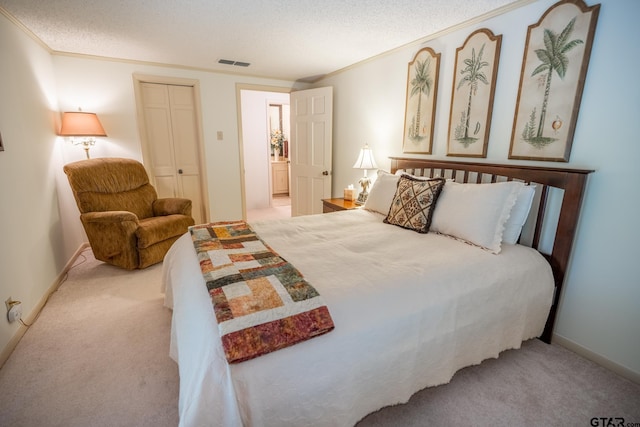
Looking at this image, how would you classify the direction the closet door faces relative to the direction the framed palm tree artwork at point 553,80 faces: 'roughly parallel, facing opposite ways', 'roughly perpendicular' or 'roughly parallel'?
roughly perpendicular

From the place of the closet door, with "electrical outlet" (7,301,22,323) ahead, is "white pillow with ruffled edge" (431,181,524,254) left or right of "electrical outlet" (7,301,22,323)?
left

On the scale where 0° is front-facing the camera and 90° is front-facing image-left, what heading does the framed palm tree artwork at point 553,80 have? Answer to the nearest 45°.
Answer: approximately 45°

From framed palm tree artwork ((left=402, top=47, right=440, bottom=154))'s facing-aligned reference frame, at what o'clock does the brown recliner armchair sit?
The brown recliner armchair is roughly at 1 o'clock from the framed palm tree artwork.

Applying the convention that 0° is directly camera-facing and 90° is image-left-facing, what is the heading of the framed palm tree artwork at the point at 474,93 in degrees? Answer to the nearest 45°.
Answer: approximately 45°

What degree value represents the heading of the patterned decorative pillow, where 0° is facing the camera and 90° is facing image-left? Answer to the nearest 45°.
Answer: approximately 45°
